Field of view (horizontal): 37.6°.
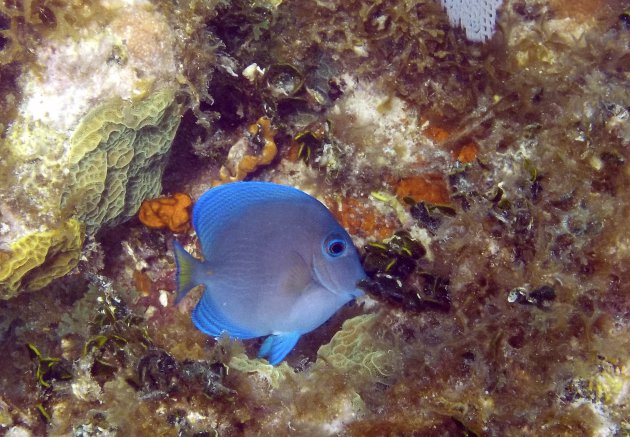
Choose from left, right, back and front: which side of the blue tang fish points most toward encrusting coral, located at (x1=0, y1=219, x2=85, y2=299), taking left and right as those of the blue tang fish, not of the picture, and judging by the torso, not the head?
back

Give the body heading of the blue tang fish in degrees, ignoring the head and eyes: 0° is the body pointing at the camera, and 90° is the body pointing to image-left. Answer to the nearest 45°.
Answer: approximately 270°

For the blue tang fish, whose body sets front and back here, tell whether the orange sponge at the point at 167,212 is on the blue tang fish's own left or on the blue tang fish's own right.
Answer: on the blue tang fish's own left

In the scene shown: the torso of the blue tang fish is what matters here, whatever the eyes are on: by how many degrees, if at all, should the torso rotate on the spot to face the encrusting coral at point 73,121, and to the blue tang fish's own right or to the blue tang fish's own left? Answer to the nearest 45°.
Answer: approximately 135° to the blue tang fish's own left
